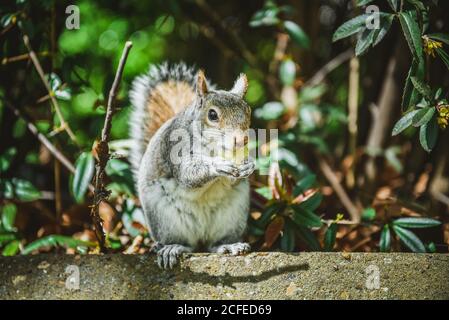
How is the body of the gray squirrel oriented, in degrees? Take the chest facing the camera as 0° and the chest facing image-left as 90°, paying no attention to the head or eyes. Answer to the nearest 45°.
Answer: approximately 315°

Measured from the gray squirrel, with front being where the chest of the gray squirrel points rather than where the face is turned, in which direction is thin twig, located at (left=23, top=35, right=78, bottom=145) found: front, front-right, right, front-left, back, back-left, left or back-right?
back

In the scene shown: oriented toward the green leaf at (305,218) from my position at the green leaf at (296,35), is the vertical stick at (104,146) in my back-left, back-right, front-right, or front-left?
front-right

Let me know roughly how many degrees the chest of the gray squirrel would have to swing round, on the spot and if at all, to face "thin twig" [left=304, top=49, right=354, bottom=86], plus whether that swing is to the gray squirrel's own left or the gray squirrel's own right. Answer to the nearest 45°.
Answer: approximately 90° to the gray squirrel's own left
